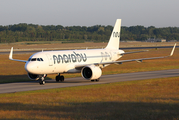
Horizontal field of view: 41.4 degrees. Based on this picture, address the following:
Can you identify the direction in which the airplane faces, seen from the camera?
facing the viewer and to the left of the viewer
